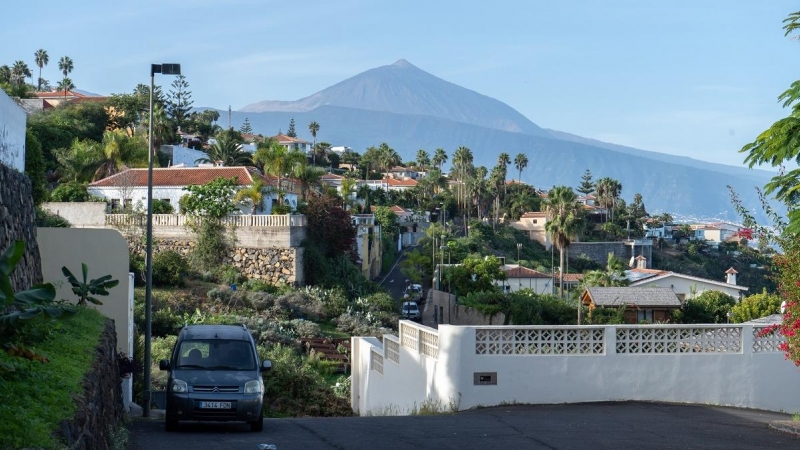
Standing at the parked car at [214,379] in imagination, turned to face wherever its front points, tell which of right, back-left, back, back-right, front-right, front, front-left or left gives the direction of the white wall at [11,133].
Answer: back-right

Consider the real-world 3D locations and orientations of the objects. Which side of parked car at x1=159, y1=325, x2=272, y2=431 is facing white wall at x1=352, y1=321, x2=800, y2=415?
left

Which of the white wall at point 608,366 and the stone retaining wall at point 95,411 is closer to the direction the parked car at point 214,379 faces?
the stone retaining wall

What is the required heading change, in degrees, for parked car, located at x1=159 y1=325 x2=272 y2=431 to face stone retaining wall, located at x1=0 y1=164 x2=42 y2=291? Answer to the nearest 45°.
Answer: approximately 135° to its right

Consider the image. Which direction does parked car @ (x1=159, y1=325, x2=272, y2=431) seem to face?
toward the camera

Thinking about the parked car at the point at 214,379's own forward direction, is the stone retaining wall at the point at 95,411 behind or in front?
in front

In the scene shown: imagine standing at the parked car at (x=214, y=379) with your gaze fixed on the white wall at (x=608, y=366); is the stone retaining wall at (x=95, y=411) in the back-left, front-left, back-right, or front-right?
back-right

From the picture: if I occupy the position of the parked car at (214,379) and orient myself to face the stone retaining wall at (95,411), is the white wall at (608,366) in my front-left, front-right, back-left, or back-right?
back-left
